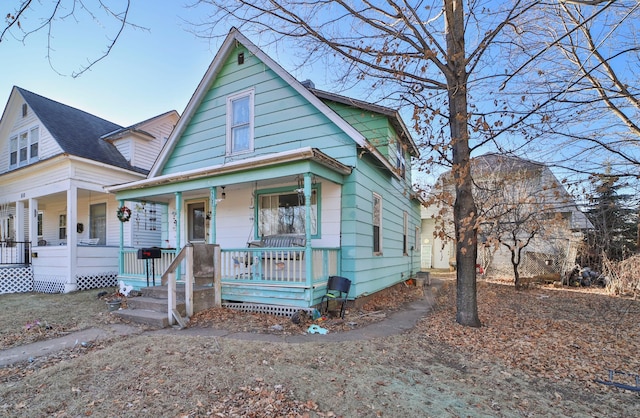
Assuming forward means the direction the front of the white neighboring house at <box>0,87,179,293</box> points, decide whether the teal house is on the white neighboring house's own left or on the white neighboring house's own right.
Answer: on the white neighboring house's own left

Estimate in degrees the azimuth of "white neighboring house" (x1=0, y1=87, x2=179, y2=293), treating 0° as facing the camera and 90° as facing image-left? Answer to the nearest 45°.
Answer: approximately 45°

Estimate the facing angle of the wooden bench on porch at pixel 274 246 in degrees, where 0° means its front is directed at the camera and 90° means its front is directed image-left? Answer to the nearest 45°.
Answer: approximately 45°

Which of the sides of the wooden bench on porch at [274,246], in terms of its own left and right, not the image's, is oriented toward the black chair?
left

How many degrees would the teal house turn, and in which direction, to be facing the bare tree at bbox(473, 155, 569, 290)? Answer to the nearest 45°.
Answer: approximately 135° to its left

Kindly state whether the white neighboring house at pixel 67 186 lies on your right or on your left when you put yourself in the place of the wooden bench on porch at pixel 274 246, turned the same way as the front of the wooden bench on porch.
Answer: on your right
